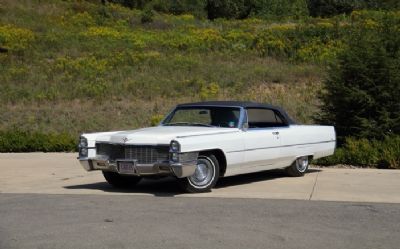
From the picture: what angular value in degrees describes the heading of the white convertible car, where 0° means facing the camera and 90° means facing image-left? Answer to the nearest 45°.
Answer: approximately 45°

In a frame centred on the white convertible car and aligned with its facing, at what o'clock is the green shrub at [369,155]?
The green shrub is roughly at 6 o'clock from the white convertible car.

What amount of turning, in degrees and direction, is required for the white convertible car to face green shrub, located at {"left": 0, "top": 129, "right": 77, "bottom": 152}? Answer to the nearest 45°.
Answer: approximately 90° to its right

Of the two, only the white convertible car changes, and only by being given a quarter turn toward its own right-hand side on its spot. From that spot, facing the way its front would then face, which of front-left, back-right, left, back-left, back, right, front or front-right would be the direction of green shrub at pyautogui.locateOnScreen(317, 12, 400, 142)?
right
